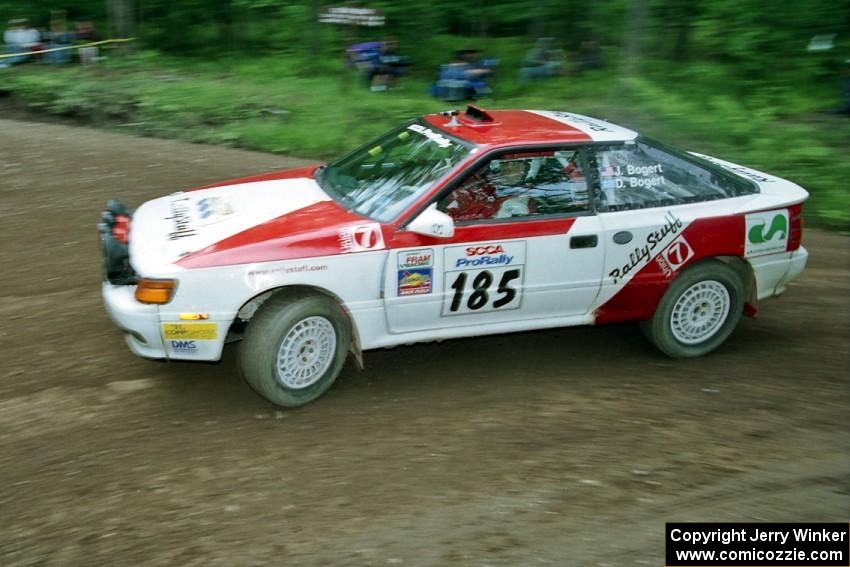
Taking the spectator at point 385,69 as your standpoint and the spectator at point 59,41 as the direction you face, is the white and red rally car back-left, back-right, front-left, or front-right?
back-left

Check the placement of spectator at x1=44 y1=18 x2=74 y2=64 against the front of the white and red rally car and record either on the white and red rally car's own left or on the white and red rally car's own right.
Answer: on the white and red rally car's own right

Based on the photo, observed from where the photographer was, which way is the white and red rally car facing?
facing the viewer and to the left of the viewer

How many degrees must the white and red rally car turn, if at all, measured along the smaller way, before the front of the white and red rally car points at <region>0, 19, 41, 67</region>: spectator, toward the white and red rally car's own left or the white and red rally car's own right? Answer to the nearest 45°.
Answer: approximately 90° to the white and red rally car's own right

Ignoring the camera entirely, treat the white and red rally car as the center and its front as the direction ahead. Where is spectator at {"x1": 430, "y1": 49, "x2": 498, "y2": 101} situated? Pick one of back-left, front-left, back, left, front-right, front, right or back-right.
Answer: back-right

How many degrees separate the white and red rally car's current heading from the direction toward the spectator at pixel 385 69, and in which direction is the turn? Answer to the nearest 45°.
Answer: approximately 135° to its right

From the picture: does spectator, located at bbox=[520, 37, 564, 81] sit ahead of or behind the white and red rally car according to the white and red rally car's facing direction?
behind

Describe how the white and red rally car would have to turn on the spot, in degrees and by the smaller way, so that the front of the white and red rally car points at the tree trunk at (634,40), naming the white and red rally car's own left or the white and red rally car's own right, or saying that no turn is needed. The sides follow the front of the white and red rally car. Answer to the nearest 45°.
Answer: approximately 135° to the white and red rally car's own right

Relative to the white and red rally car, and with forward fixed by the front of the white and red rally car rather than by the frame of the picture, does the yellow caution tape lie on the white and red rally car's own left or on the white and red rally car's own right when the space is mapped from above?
on the white and red rally car's own right
